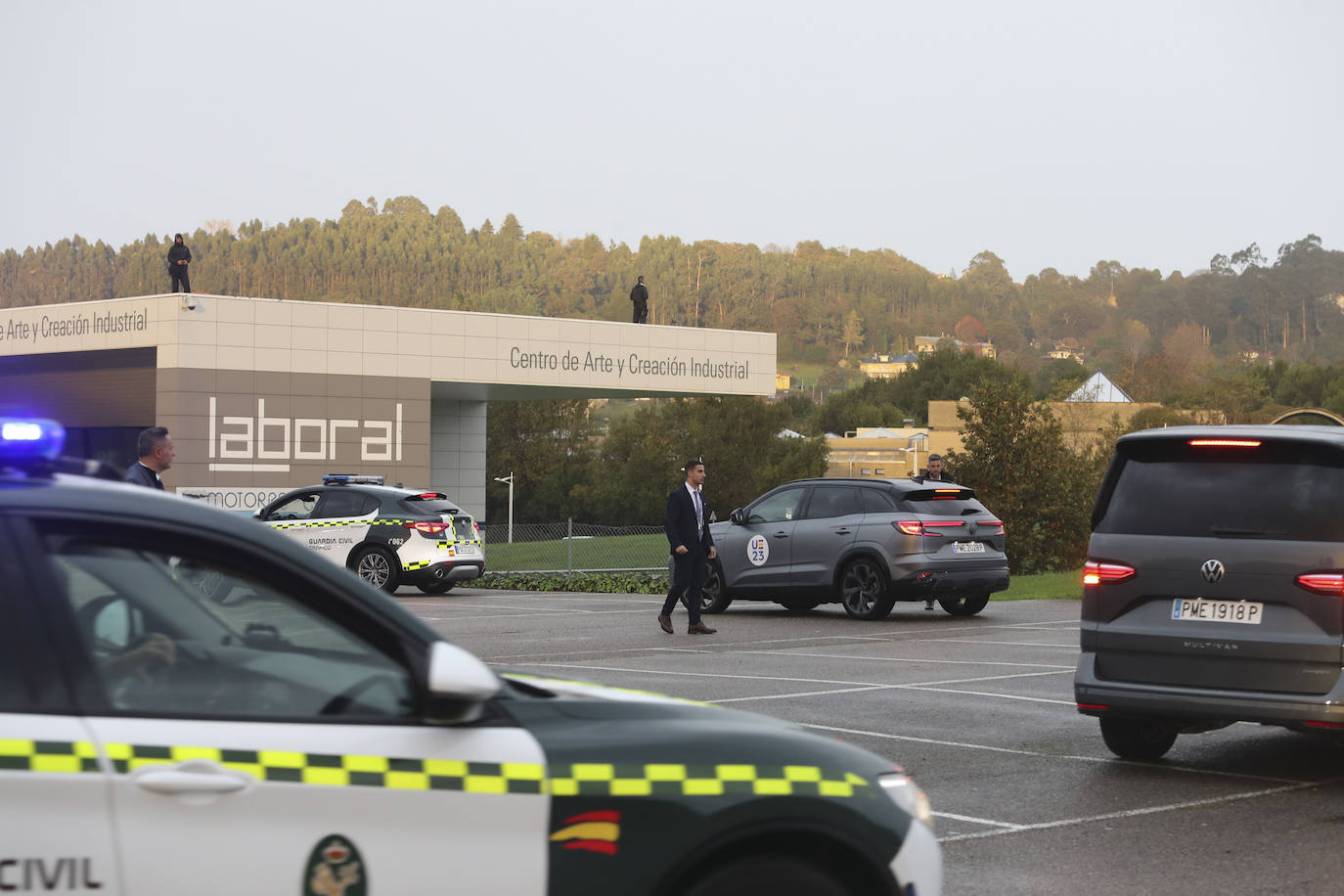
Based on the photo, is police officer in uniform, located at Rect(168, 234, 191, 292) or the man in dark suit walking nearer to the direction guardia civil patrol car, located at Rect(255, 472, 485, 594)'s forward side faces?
the police officer in uniform

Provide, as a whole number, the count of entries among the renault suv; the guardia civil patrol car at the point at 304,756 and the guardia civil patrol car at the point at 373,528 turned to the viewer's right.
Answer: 1

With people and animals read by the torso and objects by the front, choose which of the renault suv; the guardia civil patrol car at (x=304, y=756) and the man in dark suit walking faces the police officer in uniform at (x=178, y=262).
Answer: the renault suv

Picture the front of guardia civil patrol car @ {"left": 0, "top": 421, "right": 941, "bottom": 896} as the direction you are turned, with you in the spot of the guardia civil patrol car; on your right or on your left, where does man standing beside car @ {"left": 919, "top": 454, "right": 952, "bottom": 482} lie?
on your left

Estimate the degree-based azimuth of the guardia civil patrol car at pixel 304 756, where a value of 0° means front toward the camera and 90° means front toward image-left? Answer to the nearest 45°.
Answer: approximately 270°

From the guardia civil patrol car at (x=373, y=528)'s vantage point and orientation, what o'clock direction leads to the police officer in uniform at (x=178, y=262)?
The police officer in uniform is roughly at 1 o'clock from the guardia civil patrol car.

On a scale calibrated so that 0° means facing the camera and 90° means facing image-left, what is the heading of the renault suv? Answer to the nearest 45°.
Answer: approximately 135°

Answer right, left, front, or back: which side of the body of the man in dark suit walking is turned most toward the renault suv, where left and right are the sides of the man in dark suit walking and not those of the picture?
left

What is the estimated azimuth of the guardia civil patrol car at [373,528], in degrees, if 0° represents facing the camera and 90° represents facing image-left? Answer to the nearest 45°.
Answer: approximately 135°

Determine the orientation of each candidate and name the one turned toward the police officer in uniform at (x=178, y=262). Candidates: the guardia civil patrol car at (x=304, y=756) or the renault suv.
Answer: the renault suv

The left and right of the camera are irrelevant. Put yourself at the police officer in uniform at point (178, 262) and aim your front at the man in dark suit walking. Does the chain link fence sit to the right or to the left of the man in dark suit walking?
left

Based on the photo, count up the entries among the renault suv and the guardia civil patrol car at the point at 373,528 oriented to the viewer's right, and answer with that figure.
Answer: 0

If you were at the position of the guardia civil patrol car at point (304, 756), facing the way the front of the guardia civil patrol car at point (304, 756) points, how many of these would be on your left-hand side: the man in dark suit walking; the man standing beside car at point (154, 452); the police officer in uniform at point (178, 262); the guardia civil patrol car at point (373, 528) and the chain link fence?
5
